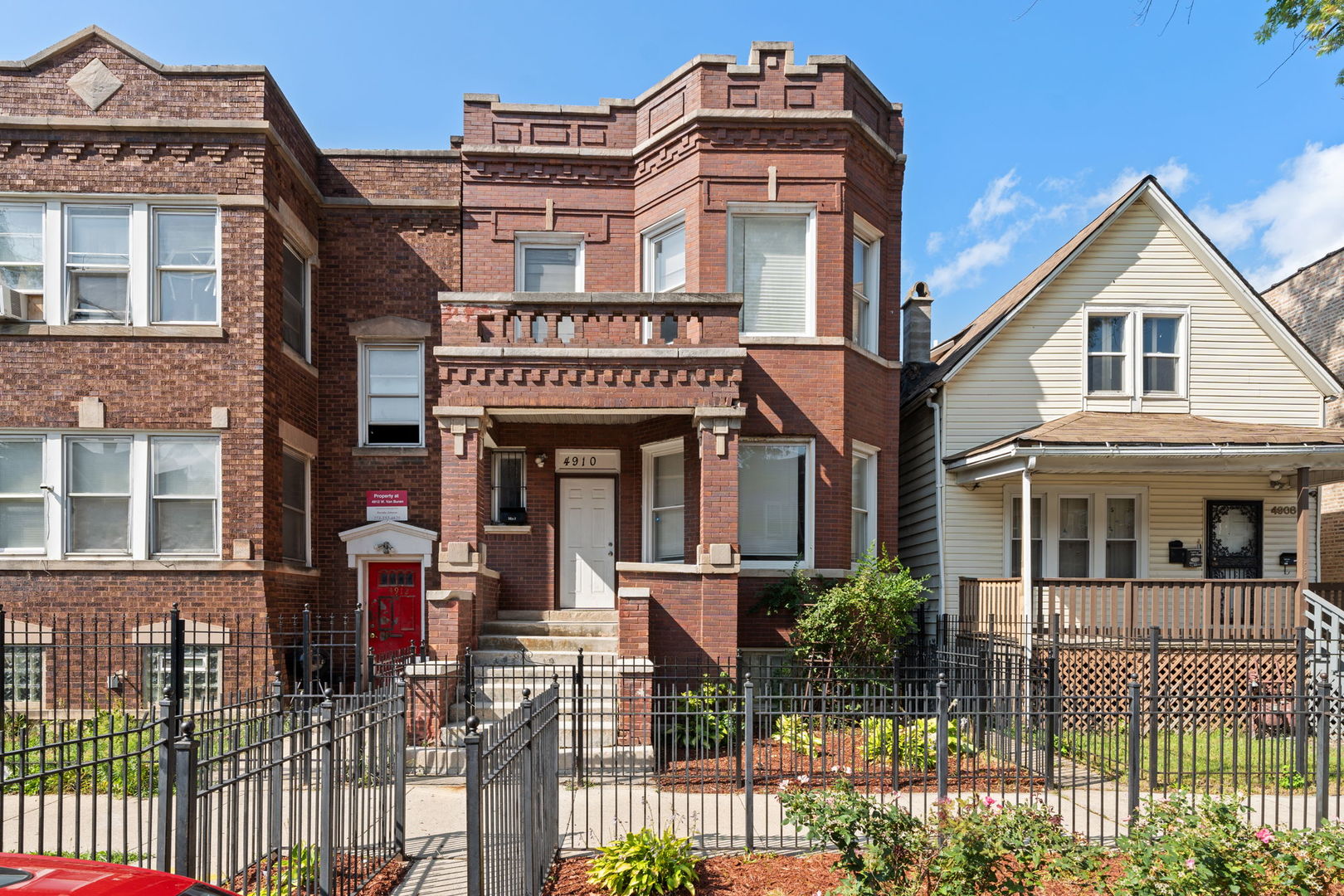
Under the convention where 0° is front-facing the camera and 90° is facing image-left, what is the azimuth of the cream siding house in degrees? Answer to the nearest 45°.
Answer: approximately 0°

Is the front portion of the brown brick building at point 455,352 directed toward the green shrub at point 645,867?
yes

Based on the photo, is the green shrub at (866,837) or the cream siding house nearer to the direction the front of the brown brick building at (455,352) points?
the green shrub

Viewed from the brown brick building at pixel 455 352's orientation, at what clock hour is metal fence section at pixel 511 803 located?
The metal fence section is roughly at 12 o'clock from the brown brick building.

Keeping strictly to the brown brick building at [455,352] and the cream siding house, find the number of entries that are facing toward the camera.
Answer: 2
